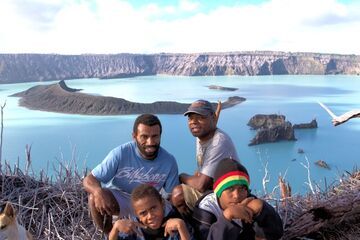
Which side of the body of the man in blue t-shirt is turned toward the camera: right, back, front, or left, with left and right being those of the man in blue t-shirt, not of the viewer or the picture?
front

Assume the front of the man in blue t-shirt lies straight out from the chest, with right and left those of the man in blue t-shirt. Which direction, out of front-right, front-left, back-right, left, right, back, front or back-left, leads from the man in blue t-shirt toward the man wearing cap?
left

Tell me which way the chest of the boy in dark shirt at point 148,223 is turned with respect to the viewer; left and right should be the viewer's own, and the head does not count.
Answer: facing the viewer

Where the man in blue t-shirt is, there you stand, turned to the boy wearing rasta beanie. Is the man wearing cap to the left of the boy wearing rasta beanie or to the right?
left

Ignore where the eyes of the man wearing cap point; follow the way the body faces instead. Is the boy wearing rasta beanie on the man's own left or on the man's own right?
on the man's own left

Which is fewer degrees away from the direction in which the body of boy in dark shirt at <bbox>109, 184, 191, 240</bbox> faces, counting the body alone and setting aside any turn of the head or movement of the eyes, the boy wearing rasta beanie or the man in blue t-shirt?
the boy wearing rasta beanie

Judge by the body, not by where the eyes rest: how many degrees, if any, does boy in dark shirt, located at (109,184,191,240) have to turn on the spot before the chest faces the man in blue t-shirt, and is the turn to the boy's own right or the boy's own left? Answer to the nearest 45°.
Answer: approximately 180°

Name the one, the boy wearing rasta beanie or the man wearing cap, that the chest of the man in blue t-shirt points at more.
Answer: the boy wearing rasta beanie

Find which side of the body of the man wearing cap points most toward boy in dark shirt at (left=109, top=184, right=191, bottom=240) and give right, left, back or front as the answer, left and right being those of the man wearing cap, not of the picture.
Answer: front

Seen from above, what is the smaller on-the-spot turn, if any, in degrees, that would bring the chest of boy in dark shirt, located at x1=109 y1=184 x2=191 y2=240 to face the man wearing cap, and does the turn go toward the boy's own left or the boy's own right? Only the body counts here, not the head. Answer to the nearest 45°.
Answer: approximately 135° to the boy's own left

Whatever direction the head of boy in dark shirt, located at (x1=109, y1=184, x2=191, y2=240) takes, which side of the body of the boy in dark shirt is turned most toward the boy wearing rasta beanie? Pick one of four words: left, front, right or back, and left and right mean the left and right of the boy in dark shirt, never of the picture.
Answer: left

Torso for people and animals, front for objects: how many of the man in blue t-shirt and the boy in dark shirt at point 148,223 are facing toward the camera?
2

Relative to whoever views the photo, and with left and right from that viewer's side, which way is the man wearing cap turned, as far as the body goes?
facing the viewer and to the left of the viewer
